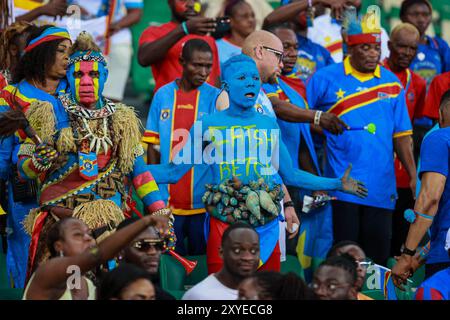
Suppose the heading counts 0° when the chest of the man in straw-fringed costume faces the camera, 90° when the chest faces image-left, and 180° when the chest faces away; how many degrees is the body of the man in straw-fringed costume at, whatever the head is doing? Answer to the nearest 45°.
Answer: approximately 0°

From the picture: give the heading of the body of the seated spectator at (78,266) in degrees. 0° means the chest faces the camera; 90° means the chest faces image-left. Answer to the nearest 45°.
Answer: approximately 315°

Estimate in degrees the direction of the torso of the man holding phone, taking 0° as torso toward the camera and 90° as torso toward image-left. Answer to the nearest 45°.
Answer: approximately 315°

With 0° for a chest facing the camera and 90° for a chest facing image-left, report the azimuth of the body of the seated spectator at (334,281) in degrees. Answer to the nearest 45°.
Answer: approximately 45°

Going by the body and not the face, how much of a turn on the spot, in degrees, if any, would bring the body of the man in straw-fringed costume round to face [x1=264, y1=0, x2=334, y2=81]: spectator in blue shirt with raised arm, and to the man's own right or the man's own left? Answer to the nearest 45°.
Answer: approximately 135° to the man's own left

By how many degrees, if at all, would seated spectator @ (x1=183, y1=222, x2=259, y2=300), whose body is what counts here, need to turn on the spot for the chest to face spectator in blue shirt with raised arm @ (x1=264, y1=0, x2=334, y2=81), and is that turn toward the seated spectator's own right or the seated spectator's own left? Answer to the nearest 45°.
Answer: approximately 135° to the seated spectator's own left

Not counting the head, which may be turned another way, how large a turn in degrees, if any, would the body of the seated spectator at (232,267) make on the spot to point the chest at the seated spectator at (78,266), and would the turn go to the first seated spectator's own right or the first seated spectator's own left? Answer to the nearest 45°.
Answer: approximately 90° to the first seated spectator's own right

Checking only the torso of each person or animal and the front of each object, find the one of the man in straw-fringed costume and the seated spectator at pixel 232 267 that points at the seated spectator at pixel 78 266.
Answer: the man in straw-fringed costume

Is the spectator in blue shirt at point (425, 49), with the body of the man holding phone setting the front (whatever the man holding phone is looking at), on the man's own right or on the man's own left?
on the man's own left

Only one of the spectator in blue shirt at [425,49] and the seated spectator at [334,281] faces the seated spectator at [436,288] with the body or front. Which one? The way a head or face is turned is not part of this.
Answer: the spectator in blue shirt at [425,49]
